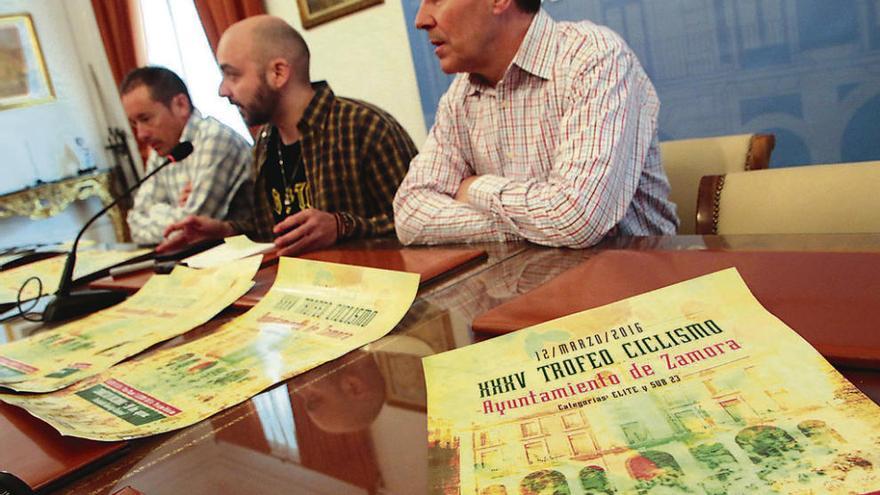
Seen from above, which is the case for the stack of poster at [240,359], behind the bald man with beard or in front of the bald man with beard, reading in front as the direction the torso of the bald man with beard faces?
in front

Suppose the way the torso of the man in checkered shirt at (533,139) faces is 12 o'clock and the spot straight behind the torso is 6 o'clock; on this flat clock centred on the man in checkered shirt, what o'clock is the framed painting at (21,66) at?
The framed painting is roughly at 3 o'clock from the man in checkered shirt.

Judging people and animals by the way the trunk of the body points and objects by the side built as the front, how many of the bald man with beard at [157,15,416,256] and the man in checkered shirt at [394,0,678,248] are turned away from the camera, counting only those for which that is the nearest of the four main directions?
0

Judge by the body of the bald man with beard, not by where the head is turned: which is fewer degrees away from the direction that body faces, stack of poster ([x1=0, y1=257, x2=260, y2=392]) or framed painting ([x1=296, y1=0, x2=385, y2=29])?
the stack of poster

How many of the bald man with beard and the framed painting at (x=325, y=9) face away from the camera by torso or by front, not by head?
0

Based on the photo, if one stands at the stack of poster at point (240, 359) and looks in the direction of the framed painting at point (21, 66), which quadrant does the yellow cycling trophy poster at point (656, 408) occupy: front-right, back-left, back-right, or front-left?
back-right

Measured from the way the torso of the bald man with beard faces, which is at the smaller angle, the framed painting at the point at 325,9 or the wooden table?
the wooden table

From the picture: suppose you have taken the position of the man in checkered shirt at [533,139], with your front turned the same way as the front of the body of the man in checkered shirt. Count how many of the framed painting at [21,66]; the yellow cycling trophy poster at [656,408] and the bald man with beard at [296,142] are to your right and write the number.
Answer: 2

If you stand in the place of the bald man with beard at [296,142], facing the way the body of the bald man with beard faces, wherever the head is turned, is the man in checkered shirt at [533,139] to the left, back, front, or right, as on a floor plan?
left

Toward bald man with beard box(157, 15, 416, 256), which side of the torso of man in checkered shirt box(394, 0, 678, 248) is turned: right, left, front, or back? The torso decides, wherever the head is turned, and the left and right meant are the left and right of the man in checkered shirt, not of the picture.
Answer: right

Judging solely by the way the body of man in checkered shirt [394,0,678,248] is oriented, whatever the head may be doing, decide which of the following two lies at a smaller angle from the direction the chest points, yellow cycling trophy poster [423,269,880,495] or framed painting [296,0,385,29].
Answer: the yellow cycling trophy poster

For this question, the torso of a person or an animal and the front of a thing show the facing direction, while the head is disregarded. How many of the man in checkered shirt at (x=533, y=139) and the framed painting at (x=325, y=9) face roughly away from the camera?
0

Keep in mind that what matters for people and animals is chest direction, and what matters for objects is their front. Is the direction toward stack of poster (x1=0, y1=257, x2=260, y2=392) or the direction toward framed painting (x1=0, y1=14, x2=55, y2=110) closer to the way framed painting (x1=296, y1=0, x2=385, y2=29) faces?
the stack of poster

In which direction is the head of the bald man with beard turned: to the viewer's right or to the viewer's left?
to the viewer's left

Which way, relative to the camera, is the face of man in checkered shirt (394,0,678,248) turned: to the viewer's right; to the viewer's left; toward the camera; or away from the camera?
to the viewer's left

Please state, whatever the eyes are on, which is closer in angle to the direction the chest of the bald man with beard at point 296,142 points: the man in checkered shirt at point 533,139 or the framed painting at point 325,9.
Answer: the man in checkered shirt
